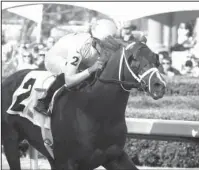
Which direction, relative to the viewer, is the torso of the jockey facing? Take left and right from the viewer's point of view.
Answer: facing to the right of the viewer
